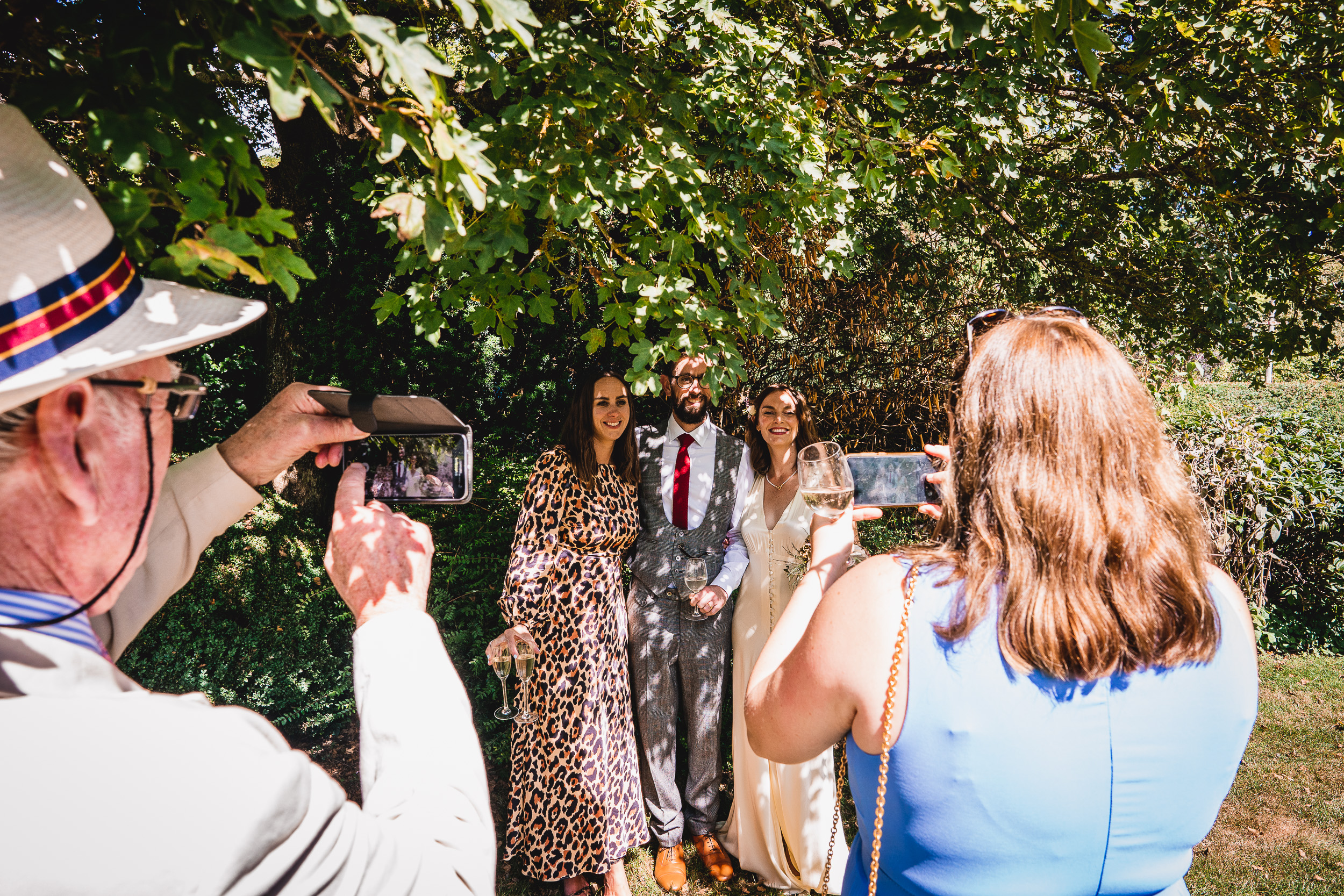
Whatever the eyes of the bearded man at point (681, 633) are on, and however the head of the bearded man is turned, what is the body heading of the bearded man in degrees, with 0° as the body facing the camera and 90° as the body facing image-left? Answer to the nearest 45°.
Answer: approximately 0°

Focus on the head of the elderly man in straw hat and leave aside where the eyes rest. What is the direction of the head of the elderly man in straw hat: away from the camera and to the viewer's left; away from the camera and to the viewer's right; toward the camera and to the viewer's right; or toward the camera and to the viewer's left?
away from the camera and to the viewer's right

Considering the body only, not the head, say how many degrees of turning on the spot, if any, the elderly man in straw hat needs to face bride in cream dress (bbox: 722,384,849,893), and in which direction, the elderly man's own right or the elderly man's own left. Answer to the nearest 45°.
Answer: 0° — they already face them

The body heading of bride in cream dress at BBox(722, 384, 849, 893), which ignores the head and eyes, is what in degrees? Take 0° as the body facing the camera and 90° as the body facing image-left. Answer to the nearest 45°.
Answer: approximately 0°

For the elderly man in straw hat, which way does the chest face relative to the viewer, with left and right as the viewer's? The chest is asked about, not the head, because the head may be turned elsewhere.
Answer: facing away from the viewer and to the right of the viewer
